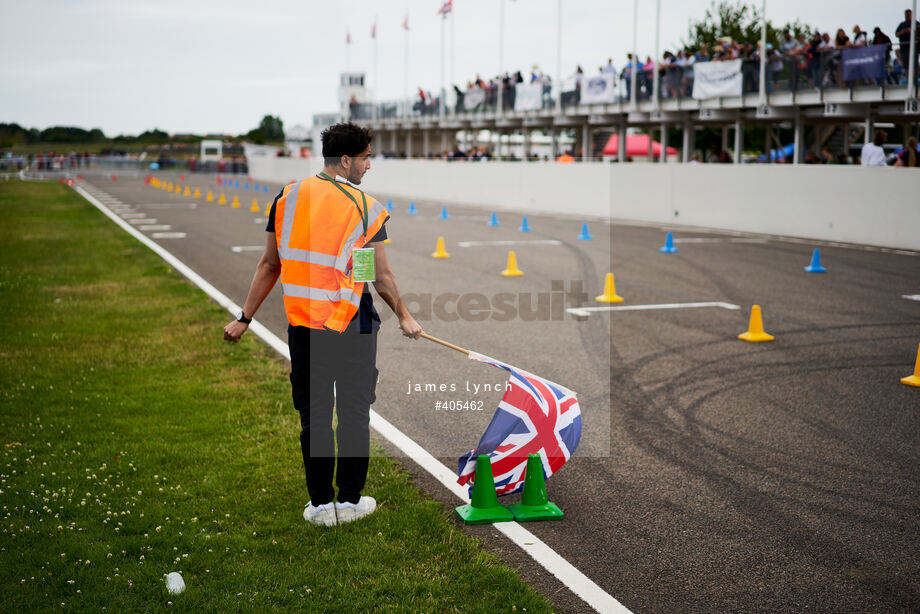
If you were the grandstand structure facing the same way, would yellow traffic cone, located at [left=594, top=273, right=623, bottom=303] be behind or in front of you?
in front

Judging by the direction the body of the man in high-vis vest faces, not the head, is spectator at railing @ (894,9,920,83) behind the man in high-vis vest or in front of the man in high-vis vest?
in front

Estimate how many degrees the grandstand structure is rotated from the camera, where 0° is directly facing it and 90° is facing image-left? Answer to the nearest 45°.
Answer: approximately 45°

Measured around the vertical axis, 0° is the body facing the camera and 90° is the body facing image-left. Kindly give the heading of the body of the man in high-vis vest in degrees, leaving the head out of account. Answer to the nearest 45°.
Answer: approximately 225°

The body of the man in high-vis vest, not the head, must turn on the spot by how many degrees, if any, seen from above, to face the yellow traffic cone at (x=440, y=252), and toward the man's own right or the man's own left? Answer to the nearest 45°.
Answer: approximately 45° to the man's own left

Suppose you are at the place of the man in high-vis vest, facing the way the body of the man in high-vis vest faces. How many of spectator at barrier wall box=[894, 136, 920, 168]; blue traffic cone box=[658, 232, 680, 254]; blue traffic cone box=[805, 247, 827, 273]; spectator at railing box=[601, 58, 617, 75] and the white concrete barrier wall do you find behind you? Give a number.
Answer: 0

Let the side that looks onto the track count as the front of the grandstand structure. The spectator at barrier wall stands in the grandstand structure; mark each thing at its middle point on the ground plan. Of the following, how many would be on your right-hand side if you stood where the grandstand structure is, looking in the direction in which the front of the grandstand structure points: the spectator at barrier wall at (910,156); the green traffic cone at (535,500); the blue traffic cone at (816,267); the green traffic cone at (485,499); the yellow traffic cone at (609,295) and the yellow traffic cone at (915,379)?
0

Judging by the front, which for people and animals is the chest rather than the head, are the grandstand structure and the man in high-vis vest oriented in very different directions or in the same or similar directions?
very different directions

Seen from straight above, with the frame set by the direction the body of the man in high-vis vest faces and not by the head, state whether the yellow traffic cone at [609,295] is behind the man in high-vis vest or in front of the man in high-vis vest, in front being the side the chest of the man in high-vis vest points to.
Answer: in front

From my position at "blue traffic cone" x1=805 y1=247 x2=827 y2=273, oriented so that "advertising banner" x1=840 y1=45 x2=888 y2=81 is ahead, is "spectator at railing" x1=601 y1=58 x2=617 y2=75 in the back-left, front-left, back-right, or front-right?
front-left

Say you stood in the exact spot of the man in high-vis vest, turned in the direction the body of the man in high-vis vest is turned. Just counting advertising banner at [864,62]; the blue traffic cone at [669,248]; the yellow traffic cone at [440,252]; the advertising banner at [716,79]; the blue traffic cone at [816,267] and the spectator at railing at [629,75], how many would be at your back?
0
